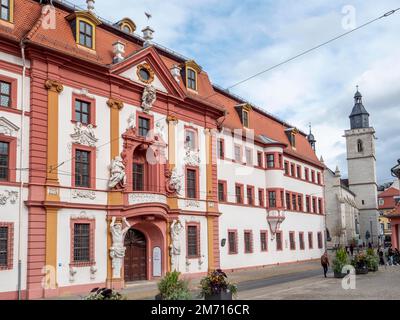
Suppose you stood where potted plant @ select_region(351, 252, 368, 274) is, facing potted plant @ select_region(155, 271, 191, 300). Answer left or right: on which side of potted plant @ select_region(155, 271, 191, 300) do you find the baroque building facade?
right

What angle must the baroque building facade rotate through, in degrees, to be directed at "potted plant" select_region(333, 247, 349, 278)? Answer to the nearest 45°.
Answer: approximately 45° to its left

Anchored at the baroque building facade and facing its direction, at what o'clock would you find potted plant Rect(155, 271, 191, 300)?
The potted plant is roughly at 1 o'clock from the baroque building facade.

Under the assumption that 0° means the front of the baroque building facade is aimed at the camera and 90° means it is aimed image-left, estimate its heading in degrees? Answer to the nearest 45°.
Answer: approximately 315°

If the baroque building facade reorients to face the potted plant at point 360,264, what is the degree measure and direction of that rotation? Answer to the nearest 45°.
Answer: approximately 45° to its left
